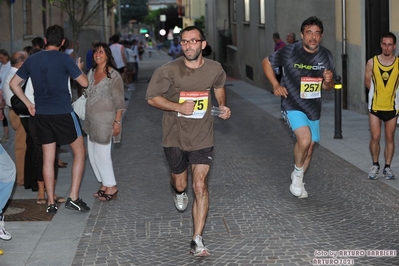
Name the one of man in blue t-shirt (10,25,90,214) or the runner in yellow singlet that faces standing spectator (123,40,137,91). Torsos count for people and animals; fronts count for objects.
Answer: the man in blue t-shirt

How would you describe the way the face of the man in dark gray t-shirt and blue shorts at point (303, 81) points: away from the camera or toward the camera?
toward the camera

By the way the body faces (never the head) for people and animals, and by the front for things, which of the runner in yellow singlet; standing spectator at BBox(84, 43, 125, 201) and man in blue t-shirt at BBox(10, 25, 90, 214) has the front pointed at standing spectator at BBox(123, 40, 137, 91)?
the man in blue t-shirt

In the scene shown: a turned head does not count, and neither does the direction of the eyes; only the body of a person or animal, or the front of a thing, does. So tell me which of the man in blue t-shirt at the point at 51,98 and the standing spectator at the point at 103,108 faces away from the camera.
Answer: the man in blue t-shirt

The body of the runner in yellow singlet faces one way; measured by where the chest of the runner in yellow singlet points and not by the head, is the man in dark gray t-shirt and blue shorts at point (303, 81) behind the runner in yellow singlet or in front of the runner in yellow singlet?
in front

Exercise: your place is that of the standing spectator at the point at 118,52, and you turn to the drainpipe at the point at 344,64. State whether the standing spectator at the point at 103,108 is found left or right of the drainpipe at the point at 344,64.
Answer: right

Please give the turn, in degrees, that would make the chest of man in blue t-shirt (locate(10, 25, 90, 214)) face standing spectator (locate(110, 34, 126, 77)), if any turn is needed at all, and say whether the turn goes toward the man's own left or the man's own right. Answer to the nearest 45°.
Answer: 0° — they already face them

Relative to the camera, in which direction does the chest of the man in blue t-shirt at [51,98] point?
away from the camera

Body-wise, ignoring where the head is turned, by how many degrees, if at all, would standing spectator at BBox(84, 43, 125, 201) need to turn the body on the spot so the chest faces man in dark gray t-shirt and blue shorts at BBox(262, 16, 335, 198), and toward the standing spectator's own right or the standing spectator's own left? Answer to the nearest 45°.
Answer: approximately 135° to the standing spectator's own left

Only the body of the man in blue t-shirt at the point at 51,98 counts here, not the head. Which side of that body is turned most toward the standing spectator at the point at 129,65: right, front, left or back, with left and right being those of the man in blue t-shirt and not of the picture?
front

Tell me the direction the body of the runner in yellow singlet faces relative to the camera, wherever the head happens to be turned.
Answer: toward the camera

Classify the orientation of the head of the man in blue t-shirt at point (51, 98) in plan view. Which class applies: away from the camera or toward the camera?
away from the camera

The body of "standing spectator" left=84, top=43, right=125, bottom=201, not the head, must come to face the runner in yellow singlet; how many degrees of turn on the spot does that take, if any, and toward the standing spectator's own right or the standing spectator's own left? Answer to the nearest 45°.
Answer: approximately 135° to the standing spectator's own left

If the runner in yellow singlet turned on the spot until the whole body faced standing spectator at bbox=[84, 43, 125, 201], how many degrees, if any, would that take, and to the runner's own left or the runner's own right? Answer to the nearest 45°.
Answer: approximately 45° to the runner's own right

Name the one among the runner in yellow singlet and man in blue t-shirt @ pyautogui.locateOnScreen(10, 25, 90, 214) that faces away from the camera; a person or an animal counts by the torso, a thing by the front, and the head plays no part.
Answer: the man in blue t-shirt
